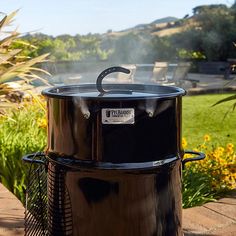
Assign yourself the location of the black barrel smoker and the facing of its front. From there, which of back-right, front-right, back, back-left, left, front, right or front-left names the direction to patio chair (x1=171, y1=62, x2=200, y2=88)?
back

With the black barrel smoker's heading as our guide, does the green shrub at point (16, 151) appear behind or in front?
behind

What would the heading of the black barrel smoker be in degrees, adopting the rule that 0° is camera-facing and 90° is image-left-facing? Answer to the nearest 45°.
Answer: approximately 0°

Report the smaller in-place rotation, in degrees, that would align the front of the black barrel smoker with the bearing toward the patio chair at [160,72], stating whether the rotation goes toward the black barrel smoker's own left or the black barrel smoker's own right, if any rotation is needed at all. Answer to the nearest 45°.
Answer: approximately 180°

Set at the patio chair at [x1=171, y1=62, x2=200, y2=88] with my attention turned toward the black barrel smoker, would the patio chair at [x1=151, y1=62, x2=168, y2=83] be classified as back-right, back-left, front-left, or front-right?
back-right

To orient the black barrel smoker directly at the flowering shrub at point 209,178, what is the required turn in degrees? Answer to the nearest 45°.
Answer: approximately 135° to its left
